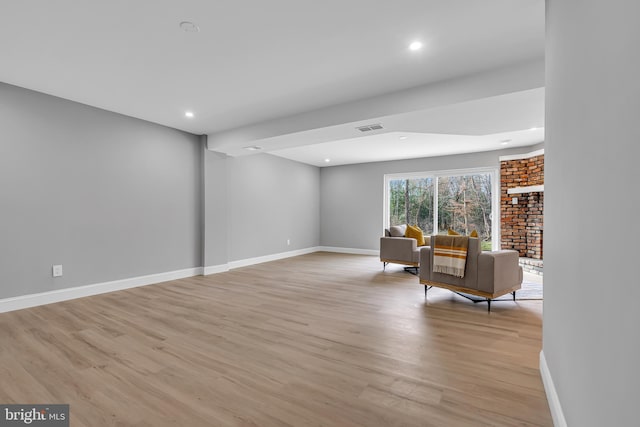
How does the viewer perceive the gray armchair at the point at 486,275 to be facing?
facing away from the viewer and to the right of the viewer

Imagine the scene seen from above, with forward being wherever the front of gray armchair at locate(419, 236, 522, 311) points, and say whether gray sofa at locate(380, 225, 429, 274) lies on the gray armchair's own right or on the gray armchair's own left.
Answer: on the gray armchair's own left

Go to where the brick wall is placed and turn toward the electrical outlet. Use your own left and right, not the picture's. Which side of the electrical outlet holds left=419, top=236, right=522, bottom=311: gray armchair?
left

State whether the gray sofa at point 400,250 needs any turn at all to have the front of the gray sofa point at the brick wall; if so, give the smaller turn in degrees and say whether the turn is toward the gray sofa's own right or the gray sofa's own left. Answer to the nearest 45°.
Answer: approximately 45° to the gray sofa's own left

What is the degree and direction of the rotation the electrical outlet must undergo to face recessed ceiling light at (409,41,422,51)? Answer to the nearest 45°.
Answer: approximately 45° to its left
